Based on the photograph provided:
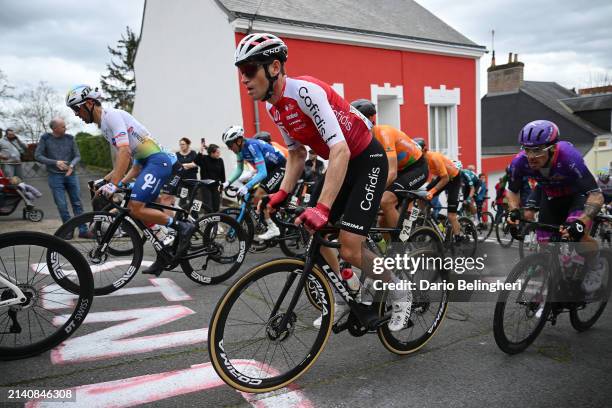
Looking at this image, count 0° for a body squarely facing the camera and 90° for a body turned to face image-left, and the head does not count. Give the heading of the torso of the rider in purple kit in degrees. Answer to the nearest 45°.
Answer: approximately 45°

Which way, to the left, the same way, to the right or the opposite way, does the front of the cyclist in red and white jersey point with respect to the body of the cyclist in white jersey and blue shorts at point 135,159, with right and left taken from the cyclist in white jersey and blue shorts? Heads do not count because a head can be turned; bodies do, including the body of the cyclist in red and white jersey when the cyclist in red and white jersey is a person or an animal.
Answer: the same way

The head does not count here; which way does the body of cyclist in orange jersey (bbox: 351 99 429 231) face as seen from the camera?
to the viewer's left

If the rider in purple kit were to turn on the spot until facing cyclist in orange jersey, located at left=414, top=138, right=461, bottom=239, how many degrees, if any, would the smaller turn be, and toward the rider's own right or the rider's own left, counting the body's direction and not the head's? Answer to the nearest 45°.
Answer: approximately 90° to the rider's own right

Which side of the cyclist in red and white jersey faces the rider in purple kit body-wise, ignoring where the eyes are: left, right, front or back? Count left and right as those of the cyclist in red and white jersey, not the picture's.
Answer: back

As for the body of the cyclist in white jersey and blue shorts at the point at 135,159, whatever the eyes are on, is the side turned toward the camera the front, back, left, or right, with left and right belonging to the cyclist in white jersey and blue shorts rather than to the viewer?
left

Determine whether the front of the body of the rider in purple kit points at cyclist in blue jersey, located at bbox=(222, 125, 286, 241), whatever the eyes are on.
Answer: no

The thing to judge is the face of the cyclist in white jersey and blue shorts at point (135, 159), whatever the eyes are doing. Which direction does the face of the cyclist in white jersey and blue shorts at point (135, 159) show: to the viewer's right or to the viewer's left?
to the viewer's left

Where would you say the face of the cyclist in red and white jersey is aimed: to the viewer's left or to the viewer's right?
to the viewer's left

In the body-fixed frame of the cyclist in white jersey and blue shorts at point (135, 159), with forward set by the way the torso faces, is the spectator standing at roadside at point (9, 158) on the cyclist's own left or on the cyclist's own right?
on the cyclist's own right

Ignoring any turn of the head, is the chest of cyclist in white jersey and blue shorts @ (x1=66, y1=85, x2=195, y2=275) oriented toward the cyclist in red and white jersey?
no

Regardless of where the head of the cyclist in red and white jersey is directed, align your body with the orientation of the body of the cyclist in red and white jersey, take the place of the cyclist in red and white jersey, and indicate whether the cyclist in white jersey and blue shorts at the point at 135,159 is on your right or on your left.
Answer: on your right
